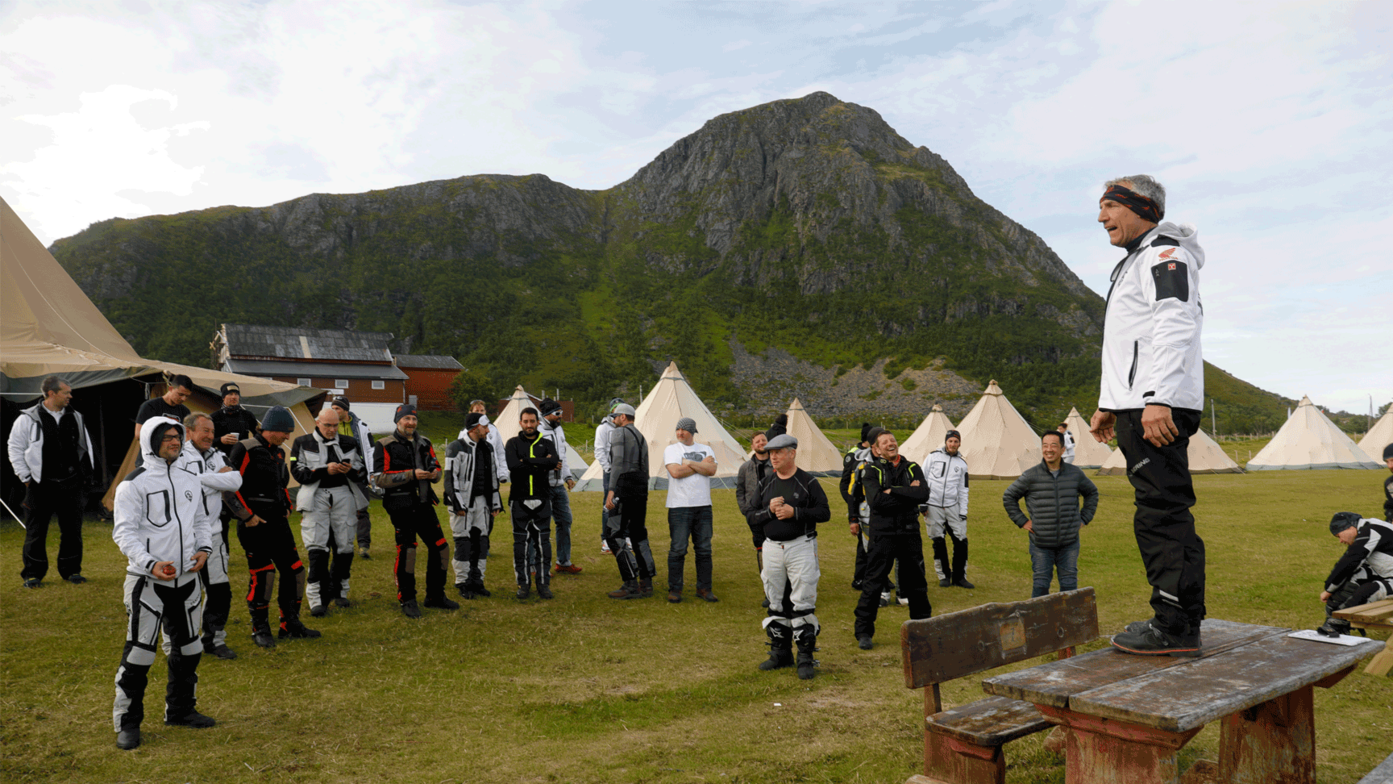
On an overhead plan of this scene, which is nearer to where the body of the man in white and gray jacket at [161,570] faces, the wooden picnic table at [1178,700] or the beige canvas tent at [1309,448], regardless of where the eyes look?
the wooden picnic table

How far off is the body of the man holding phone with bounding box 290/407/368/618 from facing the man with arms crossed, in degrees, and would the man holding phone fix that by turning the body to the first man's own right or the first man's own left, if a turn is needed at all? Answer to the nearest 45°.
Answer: approximately 90° to the first man's own left

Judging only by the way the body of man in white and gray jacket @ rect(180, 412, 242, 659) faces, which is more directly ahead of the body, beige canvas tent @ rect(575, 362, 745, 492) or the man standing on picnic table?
the man standing on picnic table

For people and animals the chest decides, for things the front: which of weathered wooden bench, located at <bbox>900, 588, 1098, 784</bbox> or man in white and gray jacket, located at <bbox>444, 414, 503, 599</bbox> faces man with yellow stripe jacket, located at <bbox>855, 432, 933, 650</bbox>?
the man in white and gray jacket

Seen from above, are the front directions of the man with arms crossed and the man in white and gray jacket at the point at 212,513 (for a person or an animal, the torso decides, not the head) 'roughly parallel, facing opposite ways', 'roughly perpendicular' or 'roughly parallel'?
roughly perpendicular

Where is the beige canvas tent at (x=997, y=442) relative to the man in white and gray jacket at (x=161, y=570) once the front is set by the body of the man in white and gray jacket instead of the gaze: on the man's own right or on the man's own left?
on the man's own left

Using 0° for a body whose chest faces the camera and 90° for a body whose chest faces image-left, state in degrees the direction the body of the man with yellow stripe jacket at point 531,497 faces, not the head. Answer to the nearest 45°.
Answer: approximately 0°

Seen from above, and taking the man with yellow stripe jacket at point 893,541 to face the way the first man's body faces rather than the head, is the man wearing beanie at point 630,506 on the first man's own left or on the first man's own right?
on the first man's own right

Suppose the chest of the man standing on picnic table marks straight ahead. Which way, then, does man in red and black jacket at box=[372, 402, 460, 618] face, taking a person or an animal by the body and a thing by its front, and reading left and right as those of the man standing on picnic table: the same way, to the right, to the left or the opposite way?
the opposite way

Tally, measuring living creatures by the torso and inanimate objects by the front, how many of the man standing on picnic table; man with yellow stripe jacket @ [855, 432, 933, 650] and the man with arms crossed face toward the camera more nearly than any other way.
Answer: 2

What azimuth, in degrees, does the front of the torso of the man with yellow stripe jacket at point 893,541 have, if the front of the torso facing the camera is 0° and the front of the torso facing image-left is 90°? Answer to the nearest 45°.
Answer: approximately 0°
